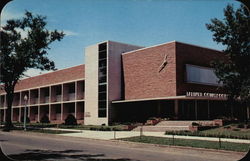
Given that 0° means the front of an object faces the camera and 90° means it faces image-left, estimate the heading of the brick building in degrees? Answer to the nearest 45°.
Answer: approximately 315°

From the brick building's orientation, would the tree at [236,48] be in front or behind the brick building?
in front
